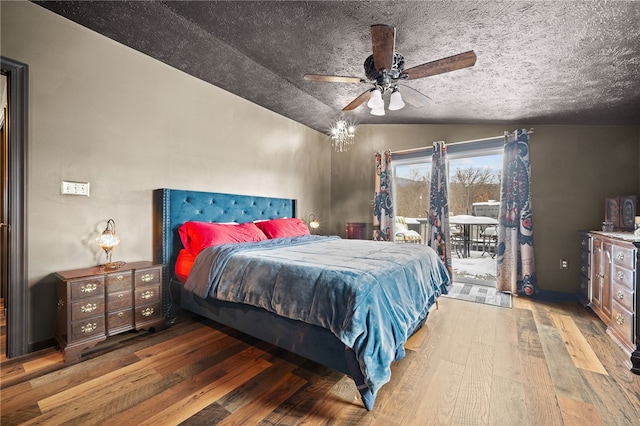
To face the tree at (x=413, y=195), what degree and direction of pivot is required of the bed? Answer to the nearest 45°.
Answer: approximately 90° to its left

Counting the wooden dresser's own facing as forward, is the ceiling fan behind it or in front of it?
in front

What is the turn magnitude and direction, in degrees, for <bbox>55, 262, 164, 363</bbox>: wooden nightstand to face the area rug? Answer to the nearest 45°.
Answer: approximately 45° to its left

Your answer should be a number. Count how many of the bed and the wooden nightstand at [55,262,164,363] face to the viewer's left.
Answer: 0

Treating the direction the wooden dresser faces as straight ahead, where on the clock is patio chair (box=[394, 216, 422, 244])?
The patio chair is roughly at 2 o'clock from the wooden dresser.

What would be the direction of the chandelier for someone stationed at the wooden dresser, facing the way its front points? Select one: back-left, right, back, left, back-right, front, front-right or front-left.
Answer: front-right

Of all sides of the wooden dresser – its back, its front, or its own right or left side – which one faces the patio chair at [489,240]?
right

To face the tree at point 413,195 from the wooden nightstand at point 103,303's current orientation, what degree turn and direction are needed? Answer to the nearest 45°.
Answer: approximately 45° to its left

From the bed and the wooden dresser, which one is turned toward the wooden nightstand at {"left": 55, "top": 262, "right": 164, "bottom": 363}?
the wooden dresser

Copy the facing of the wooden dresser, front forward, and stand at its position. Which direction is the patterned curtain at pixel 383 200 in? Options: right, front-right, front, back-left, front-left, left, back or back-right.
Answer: front-right

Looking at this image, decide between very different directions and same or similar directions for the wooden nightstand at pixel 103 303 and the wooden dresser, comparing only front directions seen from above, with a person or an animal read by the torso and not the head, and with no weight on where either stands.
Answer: very different directions

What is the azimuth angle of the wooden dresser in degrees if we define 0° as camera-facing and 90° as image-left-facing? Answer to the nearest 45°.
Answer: approximately 45°

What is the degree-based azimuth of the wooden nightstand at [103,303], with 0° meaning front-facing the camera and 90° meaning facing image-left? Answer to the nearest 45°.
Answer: approximately 315°

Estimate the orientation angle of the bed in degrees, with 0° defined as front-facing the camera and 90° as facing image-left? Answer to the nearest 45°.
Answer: approximately 315°
